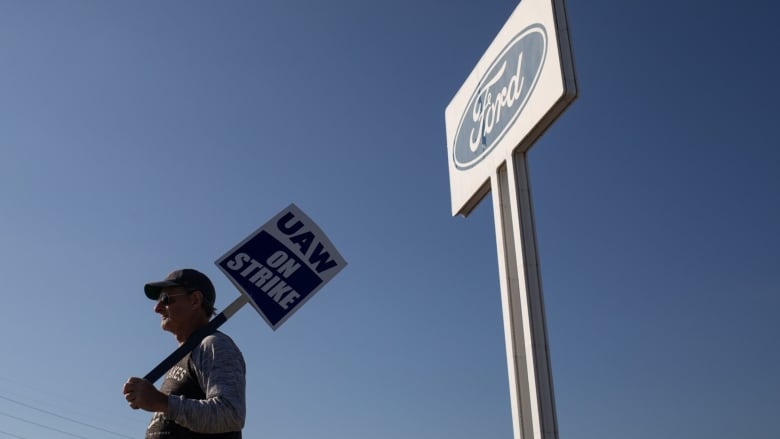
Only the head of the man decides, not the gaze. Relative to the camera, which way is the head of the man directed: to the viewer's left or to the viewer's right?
to the viewer's left

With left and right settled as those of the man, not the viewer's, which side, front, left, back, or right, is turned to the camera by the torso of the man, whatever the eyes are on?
left

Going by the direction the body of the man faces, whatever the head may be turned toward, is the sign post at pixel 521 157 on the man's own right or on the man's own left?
on the man's own right
